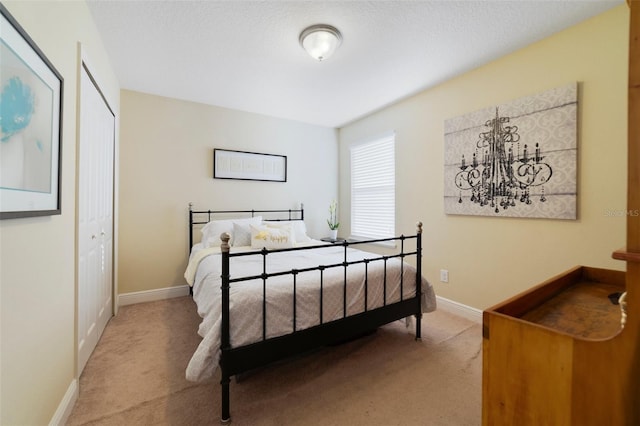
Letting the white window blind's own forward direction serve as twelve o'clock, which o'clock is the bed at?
The bed is roughly at 11 o'clock from the white window blind.

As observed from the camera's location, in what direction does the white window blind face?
facing the viewer and to the left of the viewer

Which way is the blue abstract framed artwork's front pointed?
to the viewer's right

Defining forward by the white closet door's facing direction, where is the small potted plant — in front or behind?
in front

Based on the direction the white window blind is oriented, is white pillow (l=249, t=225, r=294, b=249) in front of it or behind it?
in front

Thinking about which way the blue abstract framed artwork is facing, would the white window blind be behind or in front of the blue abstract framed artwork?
in front

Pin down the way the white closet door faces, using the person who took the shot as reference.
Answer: facing to the right of the viewer

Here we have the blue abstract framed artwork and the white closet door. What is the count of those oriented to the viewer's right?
2

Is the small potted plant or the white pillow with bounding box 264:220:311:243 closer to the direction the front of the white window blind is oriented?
the white pillow

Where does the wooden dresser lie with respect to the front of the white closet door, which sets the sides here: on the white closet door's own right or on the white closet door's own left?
on the white closet door's own right

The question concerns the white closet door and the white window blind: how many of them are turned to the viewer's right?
1

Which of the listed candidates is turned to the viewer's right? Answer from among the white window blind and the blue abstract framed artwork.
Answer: the blue abstract framed artwork

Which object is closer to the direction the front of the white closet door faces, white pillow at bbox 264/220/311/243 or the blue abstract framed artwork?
the white pillow

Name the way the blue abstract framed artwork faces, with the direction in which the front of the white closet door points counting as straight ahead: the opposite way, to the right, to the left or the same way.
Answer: the same way

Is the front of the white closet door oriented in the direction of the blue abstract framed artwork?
no

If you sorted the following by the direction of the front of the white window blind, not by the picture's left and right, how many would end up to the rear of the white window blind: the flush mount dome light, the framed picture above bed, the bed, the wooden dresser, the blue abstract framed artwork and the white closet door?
0

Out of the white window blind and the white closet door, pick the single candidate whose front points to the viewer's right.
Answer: the white closet door

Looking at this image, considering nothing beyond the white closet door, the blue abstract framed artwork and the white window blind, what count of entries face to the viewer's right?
2
